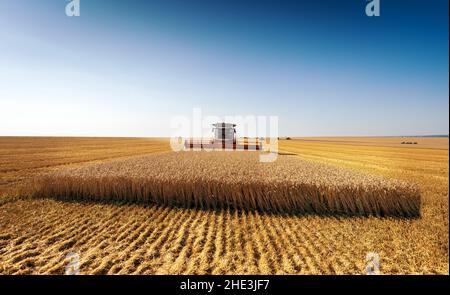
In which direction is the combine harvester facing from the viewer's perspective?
toward the camera
